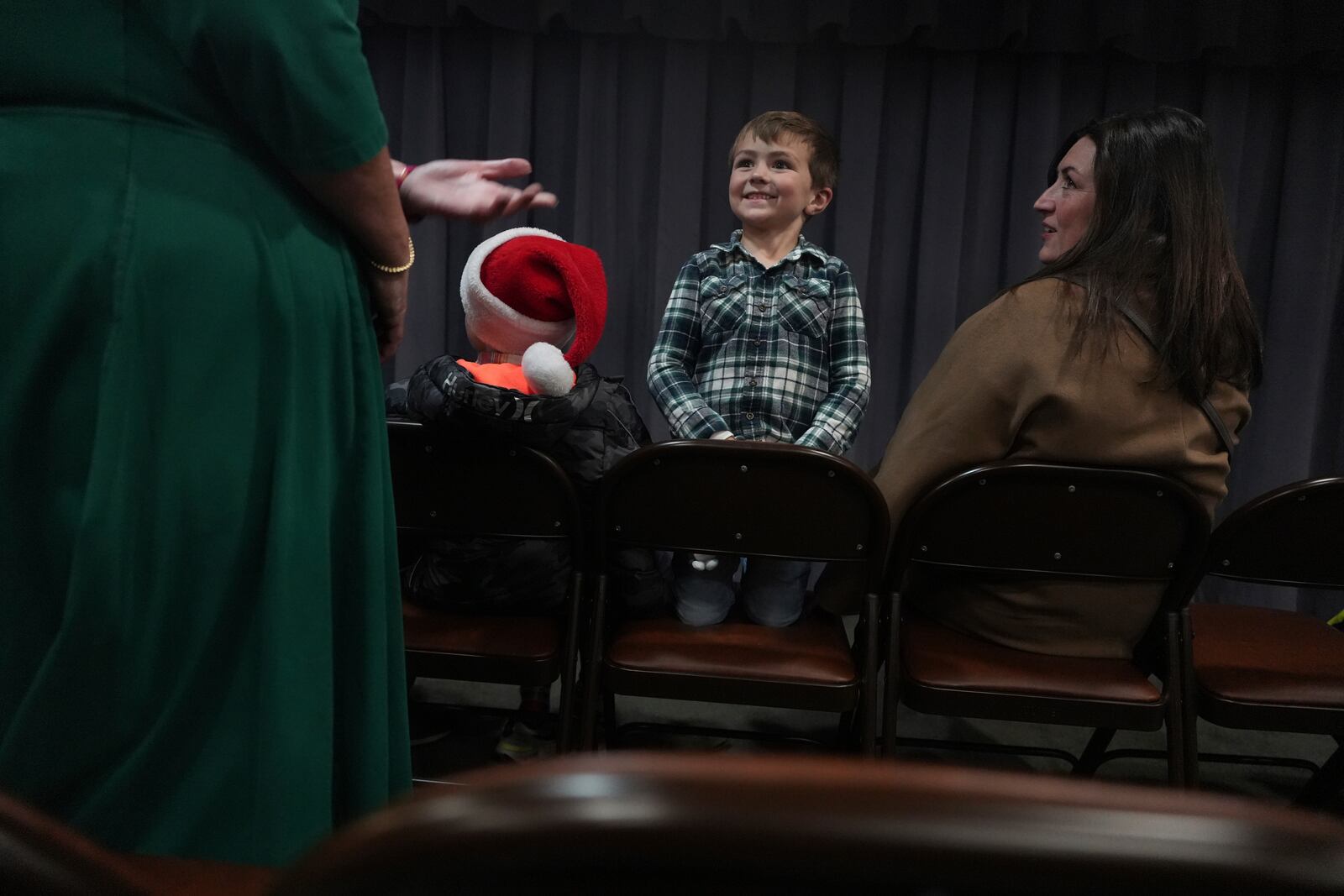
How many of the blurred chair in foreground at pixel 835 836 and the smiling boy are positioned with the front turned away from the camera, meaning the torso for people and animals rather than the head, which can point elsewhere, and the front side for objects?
1

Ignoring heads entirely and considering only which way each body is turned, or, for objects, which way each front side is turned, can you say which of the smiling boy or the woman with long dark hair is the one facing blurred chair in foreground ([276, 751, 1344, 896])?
the smiling boy

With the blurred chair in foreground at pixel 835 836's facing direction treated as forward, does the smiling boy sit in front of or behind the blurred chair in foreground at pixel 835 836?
in front

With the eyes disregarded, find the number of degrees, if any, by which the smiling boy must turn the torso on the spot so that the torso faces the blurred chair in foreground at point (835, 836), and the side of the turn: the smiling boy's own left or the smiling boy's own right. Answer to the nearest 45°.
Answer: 0° — they already face it

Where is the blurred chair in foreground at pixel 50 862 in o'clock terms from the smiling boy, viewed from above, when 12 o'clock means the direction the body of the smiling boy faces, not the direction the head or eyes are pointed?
The blurred chair in foreground is roughly at 12 o'clock from the smiling boy.

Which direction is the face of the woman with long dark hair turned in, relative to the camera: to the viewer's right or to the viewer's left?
to the viewer's left

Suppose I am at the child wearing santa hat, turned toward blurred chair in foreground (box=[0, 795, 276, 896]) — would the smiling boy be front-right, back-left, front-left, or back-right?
back-left

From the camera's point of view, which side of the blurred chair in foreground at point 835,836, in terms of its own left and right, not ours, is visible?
back

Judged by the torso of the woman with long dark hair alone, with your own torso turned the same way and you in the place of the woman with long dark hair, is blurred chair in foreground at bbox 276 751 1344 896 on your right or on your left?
on your left

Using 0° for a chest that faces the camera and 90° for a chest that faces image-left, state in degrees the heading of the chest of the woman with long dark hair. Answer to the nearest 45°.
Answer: approximately 135°

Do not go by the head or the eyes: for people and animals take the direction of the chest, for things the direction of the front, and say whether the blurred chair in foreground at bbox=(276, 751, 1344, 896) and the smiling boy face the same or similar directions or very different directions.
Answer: very different directions
